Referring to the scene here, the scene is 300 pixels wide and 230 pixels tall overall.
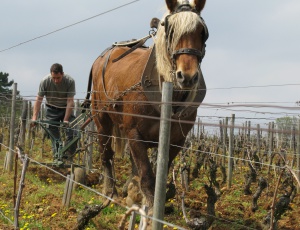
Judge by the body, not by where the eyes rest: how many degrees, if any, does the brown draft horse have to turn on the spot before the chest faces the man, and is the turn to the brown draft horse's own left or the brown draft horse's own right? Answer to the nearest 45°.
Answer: approximately 180°

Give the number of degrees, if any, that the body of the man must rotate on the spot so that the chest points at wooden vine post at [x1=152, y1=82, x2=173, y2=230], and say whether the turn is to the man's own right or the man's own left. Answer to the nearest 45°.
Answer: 0° — they already face it

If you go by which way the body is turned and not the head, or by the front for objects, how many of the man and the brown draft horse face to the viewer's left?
0

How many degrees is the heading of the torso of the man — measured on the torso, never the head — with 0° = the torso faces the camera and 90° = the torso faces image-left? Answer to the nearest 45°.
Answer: approximately 0°

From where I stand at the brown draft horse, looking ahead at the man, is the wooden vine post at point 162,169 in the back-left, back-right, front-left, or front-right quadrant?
back-left

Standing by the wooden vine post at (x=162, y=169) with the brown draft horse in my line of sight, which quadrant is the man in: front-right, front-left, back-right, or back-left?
front-left

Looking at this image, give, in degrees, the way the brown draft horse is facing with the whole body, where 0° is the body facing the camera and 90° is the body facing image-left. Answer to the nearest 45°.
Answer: approximately 315°

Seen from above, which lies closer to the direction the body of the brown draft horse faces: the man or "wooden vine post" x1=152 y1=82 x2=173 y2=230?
the wooden vine post
